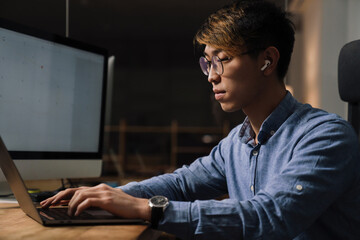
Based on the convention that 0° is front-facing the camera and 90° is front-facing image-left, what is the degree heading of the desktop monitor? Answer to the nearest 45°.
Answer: approximately 315°

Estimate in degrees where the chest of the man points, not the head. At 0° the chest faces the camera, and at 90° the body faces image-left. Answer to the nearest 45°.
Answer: approximately 45°

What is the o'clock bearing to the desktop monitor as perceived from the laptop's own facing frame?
The desktop monitor is roughly at 9 o'clock from the laptop.

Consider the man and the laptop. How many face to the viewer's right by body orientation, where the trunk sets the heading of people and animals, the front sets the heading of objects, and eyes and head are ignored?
1

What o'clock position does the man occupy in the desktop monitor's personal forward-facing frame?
The man is roughly at 12 o'clock from the desktop monitor.

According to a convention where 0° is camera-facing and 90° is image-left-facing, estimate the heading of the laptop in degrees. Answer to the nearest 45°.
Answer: approximately 270°

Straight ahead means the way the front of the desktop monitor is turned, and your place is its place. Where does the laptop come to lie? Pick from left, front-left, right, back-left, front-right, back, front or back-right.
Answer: front-right

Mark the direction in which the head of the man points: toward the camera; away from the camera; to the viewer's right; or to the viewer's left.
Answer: to the viewer's left

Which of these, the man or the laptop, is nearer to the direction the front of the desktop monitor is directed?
the man
